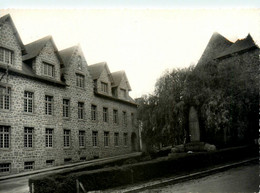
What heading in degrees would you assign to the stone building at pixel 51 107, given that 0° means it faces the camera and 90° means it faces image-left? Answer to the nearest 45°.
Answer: approximately 315°

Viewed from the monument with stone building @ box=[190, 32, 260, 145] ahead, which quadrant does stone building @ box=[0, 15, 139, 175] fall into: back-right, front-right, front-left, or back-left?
back-left

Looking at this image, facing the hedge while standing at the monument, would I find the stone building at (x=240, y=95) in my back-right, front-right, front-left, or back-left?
back-left
